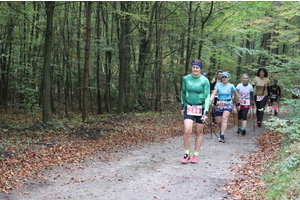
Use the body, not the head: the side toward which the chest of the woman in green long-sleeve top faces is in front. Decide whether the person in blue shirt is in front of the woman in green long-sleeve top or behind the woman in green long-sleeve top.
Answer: behind

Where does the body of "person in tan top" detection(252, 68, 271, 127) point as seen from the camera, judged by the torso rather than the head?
toward the camera

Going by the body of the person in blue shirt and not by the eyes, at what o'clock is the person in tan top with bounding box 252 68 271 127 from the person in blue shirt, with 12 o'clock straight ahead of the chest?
The person in tan top is roughly at 7 o'clock from the person in blue shirt.

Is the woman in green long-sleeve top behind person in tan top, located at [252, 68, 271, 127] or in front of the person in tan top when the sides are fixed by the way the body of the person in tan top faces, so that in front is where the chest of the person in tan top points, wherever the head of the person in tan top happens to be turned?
in front

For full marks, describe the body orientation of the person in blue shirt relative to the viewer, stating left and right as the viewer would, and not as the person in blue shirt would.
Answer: facing the viewer

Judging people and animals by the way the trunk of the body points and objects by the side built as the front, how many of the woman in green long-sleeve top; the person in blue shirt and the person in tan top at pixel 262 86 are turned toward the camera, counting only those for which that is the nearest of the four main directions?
3

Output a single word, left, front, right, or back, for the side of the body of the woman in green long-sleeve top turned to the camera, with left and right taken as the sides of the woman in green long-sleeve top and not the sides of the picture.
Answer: front

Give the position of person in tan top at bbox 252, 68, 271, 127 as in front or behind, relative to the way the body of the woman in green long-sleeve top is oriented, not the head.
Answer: behind
